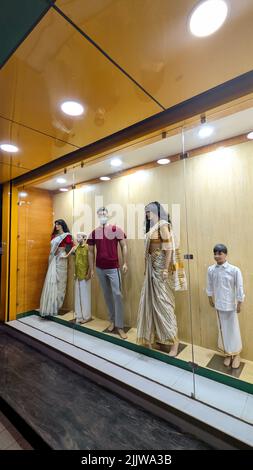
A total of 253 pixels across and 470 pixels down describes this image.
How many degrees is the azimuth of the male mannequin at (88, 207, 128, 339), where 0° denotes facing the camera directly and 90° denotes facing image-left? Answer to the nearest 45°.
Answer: approximately 0°

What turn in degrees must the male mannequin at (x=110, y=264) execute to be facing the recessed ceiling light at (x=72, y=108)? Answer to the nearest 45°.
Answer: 0° — it already faces it

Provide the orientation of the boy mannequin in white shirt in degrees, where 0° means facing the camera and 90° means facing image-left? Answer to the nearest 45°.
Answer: approximately 0°

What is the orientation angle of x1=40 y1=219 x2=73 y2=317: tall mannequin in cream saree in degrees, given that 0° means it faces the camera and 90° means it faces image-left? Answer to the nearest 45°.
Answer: approximately 45°

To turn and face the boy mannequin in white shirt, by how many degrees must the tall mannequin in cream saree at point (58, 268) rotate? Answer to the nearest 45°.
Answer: approximately 90° to its left
